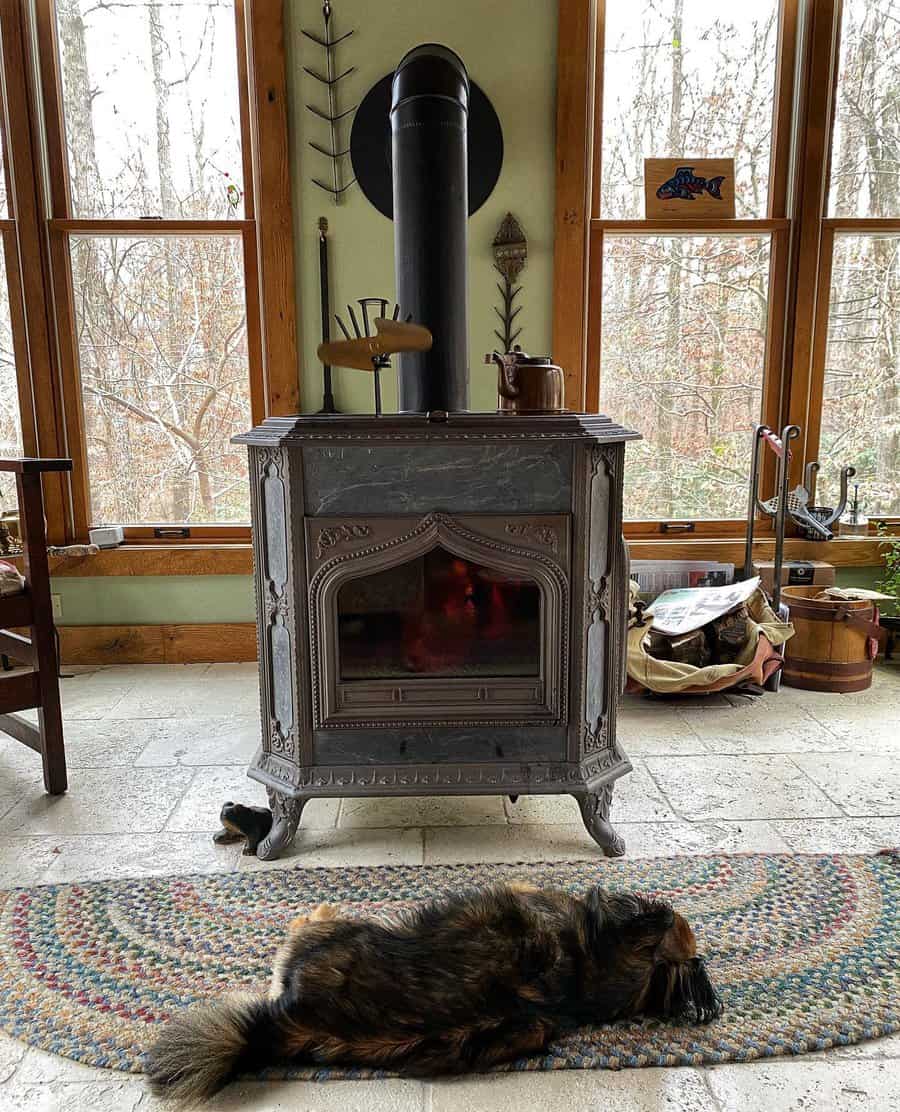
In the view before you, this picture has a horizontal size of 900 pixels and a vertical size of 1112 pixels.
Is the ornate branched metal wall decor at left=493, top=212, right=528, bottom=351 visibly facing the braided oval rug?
yes

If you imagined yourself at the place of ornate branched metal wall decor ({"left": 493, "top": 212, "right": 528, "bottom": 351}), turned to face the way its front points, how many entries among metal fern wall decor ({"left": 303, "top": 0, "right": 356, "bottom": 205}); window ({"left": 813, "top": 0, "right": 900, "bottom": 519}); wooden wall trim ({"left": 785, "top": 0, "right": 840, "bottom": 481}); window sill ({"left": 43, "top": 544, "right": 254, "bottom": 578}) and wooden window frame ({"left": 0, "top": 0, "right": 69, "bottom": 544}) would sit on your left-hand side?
2

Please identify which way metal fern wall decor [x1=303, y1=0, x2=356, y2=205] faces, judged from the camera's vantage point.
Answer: facing the viewer

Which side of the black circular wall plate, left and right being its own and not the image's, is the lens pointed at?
front

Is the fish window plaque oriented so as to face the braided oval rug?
yes

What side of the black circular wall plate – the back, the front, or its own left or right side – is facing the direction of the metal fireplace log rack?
left

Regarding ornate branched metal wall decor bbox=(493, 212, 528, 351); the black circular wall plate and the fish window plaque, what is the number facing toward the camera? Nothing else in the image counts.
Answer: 3

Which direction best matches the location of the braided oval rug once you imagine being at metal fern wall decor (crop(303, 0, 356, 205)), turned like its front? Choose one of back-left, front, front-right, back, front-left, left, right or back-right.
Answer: front

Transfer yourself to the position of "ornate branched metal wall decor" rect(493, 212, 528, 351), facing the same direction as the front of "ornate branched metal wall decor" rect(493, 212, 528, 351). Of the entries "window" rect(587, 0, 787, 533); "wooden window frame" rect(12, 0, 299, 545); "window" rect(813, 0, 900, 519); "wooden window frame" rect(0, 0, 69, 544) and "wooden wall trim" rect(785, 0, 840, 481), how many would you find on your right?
2

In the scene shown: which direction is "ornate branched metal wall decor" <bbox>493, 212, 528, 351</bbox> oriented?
toward the camera

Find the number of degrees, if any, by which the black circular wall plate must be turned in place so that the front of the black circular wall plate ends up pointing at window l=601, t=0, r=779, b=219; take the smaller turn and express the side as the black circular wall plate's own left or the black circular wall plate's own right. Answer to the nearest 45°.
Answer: approximately 90° to the black circular wall plate's own left
